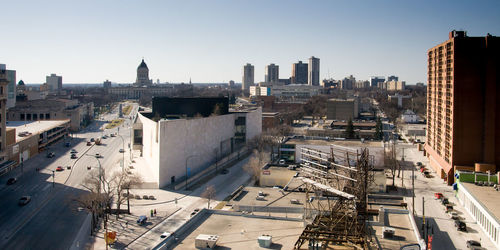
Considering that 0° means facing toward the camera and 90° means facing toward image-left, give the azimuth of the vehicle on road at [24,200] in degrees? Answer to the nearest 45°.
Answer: approximately 45°

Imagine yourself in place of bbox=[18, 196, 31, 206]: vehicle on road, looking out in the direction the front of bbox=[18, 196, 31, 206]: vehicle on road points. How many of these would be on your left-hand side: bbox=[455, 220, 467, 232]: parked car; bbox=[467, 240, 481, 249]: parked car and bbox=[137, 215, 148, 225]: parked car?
3

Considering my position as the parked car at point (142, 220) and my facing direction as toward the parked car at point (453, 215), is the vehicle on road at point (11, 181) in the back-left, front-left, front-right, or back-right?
back-left

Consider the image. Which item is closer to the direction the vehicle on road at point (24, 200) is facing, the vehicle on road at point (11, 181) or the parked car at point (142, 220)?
the parked car

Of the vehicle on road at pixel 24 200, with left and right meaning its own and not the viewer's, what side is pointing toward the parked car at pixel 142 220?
left

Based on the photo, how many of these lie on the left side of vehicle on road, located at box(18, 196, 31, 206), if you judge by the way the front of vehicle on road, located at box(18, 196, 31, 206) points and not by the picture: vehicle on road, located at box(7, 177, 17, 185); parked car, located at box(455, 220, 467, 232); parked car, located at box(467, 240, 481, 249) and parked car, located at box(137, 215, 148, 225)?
3

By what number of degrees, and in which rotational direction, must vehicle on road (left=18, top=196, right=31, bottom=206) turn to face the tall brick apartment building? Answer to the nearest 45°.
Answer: approximately 135° to its left

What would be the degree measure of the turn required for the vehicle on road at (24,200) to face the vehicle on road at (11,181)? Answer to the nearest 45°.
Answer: approximately 135° to its right

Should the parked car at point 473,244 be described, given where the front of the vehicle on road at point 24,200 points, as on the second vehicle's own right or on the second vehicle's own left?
on the second vehicle's own left

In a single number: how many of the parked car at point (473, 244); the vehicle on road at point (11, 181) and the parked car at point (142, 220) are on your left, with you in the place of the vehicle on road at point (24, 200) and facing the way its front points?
2

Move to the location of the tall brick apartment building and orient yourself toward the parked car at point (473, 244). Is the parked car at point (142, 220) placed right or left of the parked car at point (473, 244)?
right

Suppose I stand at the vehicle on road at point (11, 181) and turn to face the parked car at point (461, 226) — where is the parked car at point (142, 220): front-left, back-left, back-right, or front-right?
front-right

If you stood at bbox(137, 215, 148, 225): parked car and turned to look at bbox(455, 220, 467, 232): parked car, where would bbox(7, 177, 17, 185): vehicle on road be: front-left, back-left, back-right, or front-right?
back-left
